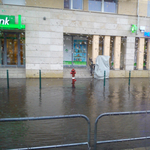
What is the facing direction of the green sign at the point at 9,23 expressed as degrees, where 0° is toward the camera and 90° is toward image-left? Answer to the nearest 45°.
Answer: approximately 0°
